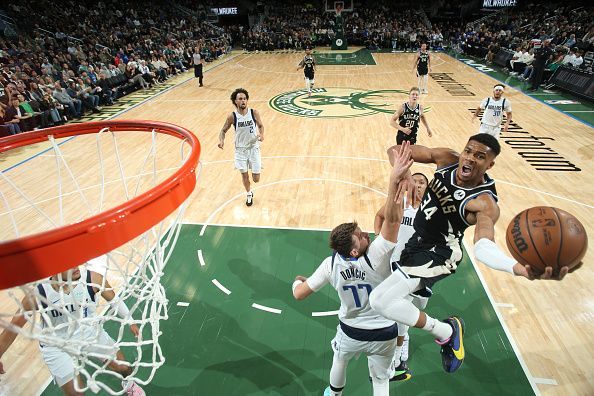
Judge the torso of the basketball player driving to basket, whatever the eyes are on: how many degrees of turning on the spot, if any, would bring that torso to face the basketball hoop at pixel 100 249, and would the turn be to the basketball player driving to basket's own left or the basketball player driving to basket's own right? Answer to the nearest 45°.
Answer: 0° — they already face it

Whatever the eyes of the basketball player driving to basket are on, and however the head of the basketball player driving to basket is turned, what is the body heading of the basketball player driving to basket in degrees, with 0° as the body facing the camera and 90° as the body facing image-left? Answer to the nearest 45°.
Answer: approximately 45°

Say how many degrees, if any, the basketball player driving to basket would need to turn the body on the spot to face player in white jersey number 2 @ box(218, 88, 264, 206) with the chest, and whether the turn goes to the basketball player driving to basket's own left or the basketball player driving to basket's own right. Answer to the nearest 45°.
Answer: approximately 90° to the basketball player driving to basket's own right

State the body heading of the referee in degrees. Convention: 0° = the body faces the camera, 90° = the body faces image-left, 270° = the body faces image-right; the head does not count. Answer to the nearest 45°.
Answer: approximately 315°
